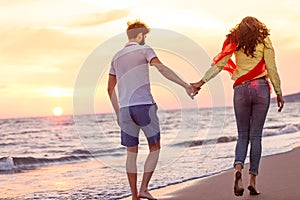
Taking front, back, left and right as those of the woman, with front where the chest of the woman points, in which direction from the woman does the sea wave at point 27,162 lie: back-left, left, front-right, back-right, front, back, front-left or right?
front-left

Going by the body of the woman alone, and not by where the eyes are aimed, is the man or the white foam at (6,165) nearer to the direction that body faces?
the white foam

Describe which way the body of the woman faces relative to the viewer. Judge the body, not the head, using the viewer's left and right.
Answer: facing away from the viewer

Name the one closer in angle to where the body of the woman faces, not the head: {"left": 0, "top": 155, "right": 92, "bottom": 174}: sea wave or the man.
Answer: the sea wave

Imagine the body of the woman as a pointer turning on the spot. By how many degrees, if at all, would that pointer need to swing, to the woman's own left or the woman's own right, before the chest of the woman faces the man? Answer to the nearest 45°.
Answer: approximately 90° to the woman's own left

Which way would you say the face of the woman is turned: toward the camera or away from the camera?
away from the camera

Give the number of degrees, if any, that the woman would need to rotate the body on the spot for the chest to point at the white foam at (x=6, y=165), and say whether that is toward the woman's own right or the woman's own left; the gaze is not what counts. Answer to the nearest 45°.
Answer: approximately 45° to the woman's own left

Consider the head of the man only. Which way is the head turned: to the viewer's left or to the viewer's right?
to the viewer's right
